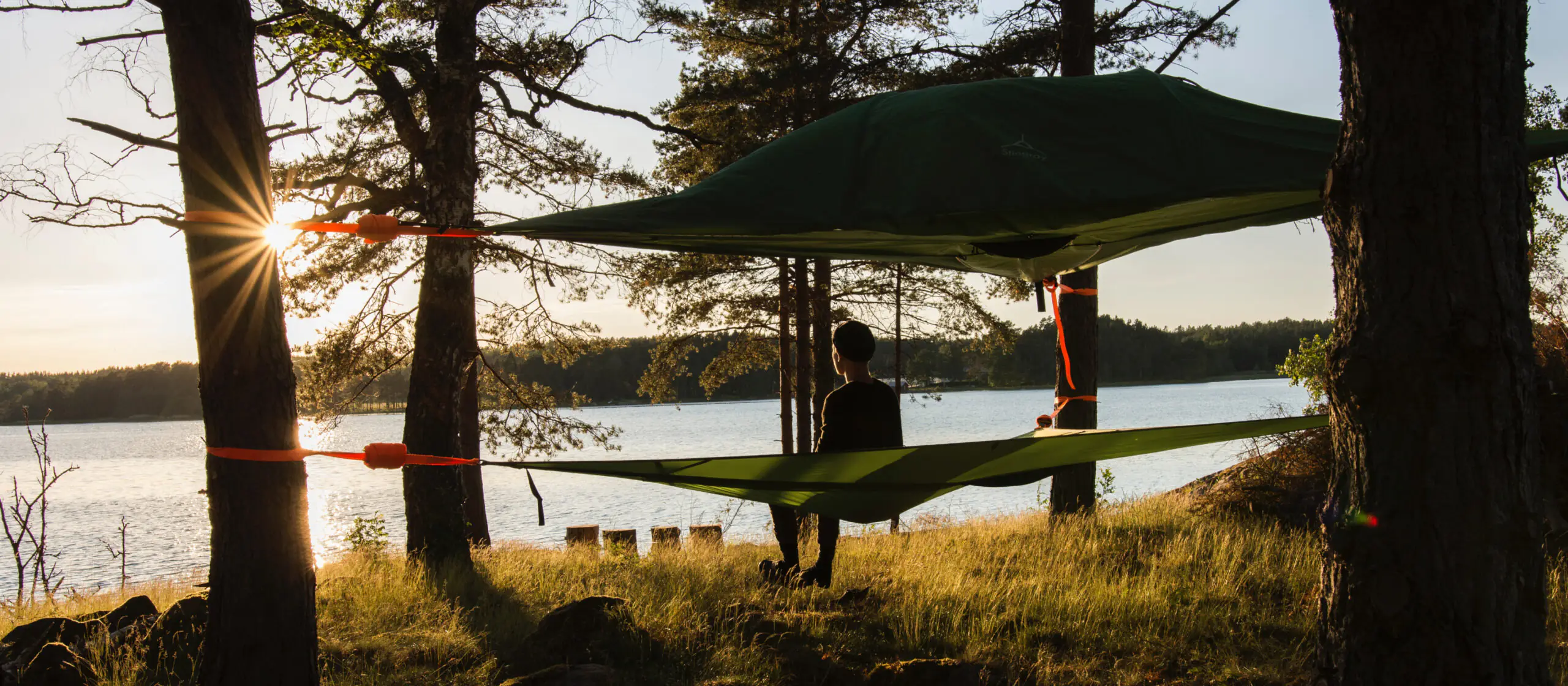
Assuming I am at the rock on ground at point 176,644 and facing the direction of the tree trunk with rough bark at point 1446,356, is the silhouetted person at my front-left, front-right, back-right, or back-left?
front-left

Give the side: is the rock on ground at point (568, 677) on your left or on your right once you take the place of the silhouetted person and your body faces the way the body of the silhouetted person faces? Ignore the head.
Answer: on your left

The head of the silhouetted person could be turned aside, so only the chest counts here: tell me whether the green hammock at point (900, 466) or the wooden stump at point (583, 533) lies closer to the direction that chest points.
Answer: the wooden stump

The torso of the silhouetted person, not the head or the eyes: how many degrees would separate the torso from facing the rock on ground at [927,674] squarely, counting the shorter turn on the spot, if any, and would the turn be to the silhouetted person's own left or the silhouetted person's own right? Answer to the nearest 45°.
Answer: approximately 135° to the silhouetted person's own left

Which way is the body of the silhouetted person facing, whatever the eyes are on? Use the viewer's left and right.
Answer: facing away from the viewer and to the left of the viewer

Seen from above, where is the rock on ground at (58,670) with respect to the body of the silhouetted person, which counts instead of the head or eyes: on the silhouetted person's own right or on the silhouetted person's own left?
on the silhouetted person's own left

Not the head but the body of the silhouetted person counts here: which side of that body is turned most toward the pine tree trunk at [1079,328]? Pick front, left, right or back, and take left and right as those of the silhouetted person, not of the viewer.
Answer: right

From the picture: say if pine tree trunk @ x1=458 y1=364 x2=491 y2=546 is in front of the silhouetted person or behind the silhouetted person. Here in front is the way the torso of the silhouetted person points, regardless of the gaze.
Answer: in front

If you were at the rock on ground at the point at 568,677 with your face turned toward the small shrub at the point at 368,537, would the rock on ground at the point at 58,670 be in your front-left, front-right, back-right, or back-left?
front-left

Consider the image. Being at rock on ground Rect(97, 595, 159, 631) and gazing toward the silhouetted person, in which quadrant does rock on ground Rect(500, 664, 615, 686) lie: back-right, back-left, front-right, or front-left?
front-right
